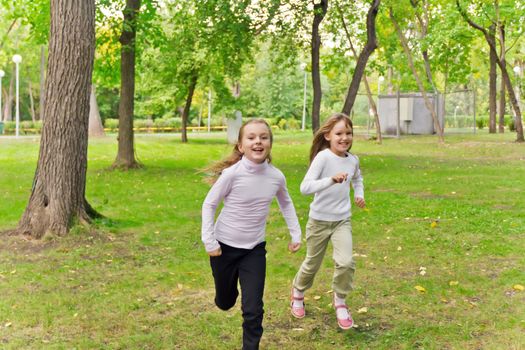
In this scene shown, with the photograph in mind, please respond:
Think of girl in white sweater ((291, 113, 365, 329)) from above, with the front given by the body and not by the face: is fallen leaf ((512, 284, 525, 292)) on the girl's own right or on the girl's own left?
on the girl's own left

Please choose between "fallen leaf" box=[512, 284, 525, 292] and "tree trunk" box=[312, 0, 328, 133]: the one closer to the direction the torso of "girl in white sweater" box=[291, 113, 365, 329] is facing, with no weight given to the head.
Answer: the fallen leaf

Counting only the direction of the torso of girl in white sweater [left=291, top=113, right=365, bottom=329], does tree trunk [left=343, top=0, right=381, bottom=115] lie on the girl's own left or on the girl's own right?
on the girl's own left

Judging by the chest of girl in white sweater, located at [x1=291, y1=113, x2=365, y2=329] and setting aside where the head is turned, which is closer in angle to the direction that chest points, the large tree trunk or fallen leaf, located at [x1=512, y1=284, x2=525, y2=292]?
the fallen leaf

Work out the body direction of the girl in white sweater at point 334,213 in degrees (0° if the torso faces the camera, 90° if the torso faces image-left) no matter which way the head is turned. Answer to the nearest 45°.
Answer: approximately 315°

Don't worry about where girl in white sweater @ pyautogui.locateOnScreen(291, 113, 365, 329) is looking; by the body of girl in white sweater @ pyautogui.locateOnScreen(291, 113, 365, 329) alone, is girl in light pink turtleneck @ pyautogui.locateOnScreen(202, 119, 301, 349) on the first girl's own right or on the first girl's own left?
on the first girl's own right

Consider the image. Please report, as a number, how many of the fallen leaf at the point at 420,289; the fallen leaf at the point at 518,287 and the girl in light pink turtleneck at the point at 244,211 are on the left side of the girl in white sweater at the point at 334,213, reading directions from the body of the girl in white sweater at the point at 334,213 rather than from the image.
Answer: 2

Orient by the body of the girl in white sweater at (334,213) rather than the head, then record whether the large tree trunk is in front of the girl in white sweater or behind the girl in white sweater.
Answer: behind

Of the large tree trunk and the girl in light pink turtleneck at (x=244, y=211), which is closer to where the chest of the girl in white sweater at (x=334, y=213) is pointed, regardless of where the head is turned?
the girl in light pink turtleneck
